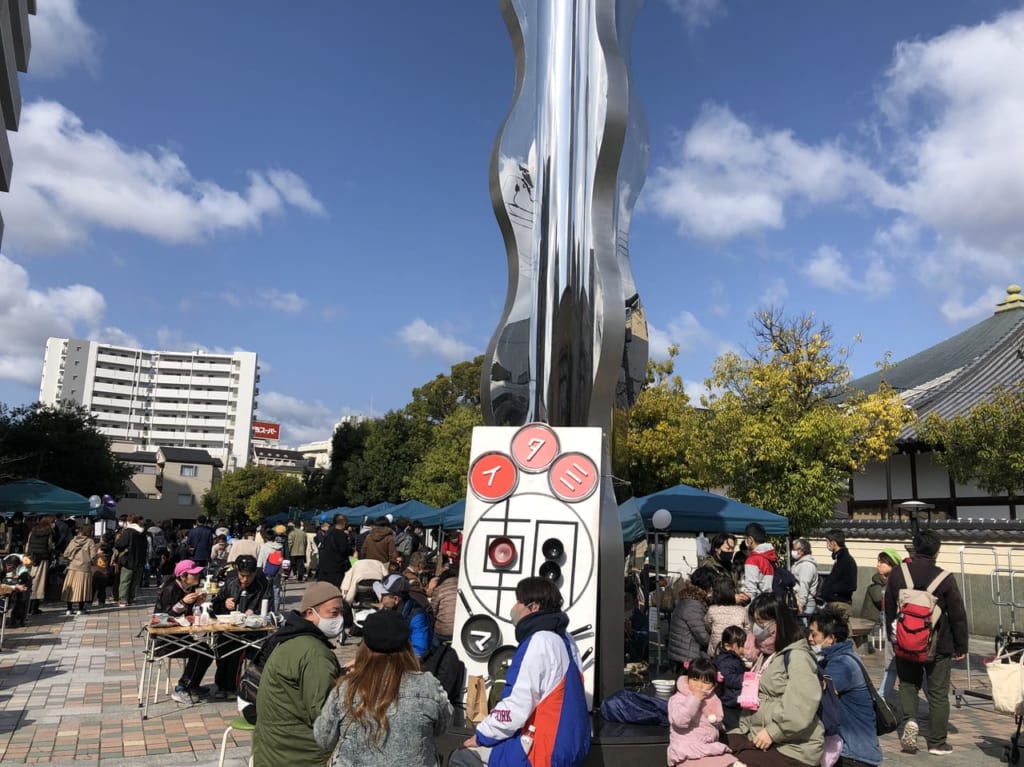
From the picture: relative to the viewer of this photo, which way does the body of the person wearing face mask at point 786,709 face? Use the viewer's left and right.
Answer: facing to the left of the viewer

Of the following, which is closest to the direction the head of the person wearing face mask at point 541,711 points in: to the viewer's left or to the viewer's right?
to the viewer's left

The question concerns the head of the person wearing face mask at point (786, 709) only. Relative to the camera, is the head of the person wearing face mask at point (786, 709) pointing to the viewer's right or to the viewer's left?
to the viewer's left

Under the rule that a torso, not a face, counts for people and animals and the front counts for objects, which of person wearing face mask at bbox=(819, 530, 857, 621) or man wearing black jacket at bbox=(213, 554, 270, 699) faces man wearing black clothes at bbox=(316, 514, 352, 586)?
the person wearing face mask

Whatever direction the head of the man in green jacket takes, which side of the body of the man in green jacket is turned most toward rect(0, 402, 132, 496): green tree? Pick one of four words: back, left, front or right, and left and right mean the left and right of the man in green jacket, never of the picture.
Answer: left

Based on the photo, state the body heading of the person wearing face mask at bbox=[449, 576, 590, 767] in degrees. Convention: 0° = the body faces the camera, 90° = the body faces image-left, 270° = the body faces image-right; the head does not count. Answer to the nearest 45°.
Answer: approximately 90°

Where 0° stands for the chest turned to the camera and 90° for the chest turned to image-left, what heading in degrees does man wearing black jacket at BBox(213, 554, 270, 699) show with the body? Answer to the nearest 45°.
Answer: approximately 0°

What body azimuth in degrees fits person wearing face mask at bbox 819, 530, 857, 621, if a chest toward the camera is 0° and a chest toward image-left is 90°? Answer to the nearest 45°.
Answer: approximately 90°

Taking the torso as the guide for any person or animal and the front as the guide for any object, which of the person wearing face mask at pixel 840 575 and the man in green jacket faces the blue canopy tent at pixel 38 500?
the person wearing face mask
